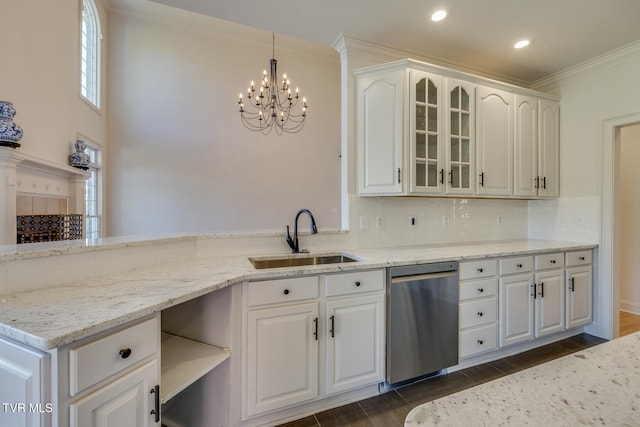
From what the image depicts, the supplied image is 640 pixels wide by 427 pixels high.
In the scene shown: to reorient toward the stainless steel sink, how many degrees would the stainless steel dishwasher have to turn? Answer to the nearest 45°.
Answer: approximately 135° to its right

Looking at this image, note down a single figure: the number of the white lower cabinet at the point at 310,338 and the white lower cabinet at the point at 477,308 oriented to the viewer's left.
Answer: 0

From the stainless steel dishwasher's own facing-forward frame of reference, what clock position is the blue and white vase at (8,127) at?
The blue and white vase is roughly at 4 o'clock from the stainless steel dishwasher.

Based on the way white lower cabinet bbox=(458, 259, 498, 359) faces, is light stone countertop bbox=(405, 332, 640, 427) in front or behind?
in front

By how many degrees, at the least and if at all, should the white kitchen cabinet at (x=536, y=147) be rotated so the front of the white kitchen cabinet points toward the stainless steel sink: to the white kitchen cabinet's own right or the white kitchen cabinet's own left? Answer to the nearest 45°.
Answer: approximately 90° to the white kitchen cabinet's own right

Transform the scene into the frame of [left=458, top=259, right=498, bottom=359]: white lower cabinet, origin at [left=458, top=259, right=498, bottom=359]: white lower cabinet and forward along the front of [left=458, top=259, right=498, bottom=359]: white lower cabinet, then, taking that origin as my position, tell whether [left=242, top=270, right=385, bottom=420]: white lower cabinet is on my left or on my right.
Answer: on my right

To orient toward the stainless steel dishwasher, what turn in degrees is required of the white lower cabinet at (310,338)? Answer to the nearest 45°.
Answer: approximately 45° to its left

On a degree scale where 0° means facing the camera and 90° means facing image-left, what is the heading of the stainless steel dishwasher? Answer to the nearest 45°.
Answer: approximately 315°
